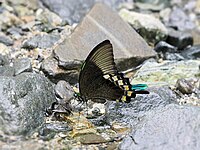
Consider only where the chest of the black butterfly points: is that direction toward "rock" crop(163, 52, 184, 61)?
no

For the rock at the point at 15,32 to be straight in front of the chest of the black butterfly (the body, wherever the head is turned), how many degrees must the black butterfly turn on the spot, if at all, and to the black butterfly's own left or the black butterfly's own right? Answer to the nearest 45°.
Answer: approximately 45° to the black butterfly's own right

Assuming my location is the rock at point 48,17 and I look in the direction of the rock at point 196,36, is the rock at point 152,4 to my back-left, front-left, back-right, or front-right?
front-left

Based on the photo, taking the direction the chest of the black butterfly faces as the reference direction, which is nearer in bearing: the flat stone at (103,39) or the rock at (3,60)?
the rock

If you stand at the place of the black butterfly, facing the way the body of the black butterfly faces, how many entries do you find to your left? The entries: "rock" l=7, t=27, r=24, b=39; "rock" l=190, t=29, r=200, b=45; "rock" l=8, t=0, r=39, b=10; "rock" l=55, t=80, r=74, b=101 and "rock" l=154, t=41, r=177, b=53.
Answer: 0

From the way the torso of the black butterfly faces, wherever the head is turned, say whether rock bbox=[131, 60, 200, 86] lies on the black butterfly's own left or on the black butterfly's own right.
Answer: on the black butterfly's own right

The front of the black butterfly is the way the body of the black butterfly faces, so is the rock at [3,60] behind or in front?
in front

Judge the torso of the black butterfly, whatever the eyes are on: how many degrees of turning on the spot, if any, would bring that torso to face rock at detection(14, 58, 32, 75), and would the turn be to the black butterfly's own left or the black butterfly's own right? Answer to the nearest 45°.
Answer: approximately 45° to the black butterfly's own right

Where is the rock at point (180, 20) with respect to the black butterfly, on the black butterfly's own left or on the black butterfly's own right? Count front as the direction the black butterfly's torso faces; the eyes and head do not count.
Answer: on the black butterfly's own right

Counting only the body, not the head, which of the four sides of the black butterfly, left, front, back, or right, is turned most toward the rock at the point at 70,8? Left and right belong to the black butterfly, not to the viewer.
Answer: right

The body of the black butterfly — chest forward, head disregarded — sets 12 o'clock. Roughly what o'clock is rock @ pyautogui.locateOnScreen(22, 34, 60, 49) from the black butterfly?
The rock is roughly at 2 o'clock from the black butterfly.

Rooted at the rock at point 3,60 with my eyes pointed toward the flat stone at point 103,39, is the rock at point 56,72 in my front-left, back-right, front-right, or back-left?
front-right

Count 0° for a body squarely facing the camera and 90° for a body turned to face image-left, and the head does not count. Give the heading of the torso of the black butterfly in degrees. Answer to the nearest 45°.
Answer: approximately 90°

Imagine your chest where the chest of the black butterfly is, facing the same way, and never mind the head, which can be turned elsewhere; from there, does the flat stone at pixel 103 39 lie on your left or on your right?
on your right

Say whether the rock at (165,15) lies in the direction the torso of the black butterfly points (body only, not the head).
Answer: no

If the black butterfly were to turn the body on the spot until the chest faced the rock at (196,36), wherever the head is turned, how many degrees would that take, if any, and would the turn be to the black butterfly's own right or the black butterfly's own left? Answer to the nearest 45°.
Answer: approximately 135° to the black butterfly's own right

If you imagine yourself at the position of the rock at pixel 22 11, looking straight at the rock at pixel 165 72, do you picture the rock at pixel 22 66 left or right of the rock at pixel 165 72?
right

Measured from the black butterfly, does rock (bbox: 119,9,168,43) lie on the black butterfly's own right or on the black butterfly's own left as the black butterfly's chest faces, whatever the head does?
on the black butterfly's own right

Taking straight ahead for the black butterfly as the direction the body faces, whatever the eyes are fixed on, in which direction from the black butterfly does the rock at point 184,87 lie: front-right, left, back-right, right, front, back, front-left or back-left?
back-right
